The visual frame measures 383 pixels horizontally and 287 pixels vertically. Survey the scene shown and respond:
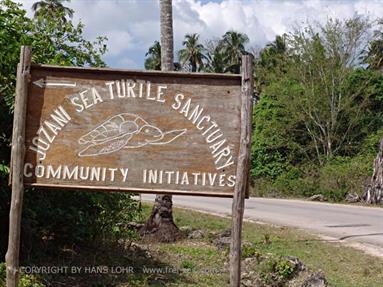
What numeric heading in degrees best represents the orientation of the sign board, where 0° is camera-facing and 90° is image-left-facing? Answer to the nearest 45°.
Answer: approximately 0°

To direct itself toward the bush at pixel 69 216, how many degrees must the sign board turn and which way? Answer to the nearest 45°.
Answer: approximately 180°

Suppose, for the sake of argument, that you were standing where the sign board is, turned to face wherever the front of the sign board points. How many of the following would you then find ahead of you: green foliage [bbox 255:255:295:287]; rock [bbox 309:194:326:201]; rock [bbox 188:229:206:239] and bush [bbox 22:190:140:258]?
0

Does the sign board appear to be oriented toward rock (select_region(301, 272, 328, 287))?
no

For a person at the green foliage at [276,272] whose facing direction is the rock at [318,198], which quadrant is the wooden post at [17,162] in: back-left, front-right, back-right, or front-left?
back-left

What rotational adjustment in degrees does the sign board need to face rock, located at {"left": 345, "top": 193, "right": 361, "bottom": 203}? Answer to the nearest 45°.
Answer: approximately 135° to its left

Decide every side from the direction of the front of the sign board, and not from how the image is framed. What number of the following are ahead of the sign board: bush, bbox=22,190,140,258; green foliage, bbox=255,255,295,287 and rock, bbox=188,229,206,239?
0

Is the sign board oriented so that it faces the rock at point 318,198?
no

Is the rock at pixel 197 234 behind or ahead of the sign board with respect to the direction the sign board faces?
behind
